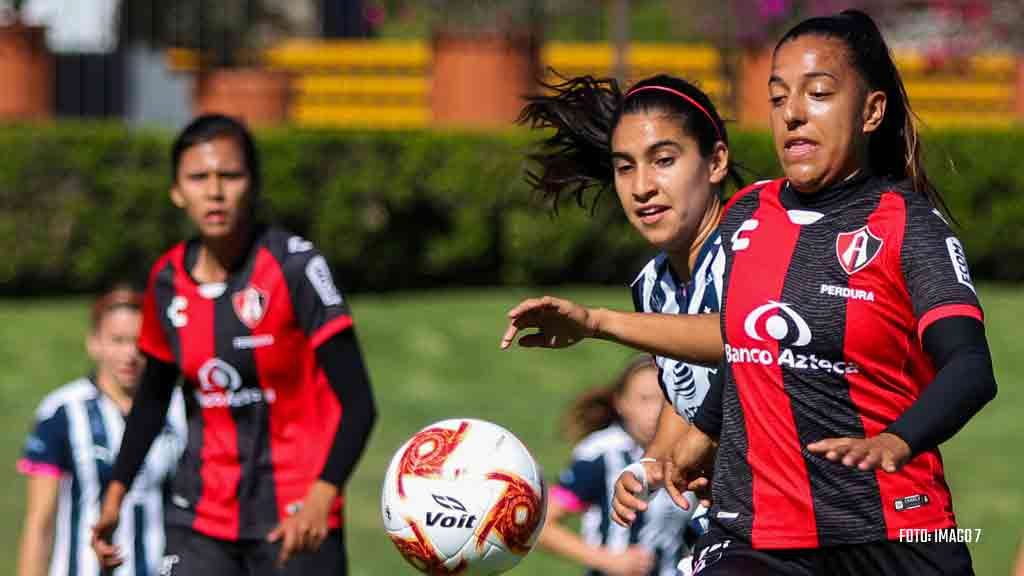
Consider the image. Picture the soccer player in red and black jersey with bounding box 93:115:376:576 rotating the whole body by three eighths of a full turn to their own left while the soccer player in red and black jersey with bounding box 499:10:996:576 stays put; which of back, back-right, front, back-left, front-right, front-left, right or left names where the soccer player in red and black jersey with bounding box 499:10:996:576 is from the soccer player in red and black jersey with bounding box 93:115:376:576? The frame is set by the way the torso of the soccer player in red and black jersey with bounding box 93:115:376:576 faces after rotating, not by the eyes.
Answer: front-right

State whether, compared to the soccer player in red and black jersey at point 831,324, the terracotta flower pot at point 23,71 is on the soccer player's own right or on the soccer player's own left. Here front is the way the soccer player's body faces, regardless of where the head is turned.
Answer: on the soccer player's own right

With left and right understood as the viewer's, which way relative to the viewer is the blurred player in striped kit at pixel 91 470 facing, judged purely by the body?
facing the viewer and to the right of the viewer

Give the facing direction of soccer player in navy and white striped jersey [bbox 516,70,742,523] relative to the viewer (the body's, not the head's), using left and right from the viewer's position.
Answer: facing the viewer and to the left of the viewer

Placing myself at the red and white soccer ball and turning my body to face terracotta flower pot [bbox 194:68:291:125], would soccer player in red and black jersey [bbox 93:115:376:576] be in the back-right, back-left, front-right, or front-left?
front-left

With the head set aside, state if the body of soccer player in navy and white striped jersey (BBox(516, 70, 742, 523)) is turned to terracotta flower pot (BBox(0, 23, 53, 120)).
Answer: no

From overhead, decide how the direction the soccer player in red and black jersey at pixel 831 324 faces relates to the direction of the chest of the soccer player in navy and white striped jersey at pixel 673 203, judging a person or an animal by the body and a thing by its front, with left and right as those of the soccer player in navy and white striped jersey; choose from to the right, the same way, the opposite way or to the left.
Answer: the same way

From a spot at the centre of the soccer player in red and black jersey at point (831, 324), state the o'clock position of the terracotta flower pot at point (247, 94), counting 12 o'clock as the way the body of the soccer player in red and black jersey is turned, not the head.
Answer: The terracotta flower pot is roughly at 4 o'clock from the soccer player in red and black jersey.

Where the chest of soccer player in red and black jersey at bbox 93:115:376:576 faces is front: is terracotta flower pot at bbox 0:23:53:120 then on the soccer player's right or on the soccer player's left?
on the soccer player's right

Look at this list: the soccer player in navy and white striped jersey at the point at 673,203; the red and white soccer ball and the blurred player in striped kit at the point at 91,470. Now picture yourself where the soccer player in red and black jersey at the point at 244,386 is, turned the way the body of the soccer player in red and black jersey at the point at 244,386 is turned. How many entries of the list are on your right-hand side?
1

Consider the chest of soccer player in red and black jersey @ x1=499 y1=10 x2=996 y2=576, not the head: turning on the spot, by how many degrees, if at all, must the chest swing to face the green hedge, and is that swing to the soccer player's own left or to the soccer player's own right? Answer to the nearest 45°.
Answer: approximately 135° to the soccer player's own right

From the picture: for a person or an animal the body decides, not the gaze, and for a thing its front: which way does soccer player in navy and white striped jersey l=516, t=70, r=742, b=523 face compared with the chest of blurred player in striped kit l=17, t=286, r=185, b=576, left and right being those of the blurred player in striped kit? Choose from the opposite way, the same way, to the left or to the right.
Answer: to the right

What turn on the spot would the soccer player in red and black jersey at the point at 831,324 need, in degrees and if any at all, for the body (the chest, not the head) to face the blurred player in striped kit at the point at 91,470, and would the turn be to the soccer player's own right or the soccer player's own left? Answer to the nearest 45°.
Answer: approximately 90° to the soccer player's own right

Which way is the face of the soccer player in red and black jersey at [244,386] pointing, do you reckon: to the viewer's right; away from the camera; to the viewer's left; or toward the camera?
toward the camera

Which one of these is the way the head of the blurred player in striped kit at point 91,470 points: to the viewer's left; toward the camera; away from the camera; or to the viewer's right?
toward the camera

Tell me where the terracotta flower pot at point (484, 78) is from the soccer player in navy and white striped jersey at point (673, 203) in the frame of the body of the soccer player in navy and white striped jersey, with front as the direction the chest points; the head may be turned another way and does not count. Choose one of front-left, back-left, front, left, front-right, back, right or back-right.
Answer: back-right

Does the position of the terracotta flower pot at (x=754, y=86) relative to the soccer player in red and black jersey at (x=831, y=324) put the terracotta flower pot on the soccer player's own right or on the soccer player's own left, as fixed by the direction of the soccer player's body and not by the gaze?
on the soccer player's own right

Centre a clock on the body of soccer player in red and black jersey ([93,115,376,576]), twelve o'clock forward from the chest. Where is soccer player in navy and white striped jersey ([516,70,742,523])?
The soccer player in navy and white striped jersey is roughly at 11 o'clock from the soccer player in red and black jersey.
